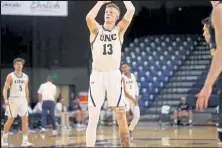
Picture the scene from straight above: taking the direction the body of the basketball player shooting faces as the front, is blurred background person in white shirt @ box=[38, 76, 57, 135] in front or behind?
behind

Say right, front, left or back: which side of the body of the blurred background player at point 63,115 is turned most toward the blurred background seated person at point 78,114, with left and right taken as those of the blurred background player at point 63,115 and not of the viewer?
left

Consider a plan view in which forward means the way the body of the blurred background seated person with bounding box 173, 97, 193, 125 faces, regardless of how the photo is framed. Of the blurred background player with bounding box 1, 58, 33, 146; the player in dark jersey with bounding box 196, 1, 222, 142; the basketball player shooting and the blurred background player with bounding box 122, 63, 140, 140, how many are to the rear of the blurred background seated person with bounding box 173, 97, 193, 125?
0

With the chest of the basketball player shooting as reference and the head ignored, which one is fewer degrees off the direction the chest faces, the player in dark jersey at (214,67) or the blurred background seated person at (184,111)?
the player in dark jersey

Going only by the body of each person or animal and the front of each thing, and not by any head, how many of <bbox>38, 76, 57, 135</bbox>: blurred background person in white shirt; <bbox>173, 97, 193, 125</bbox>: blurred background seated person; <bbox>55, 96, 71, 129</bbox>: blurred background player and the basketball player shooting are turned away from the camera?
1

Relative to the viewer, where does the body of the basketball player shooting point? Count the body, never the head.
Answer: toward the camera

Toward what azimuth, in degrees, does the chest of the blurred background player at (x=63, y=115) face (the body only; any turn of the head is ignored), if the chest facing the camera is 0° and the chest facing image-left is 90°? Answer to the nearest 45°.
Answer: approximately 315°

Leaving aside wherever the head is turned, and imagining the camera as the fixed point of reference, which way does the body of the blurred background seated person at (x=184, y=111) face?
toward the camera

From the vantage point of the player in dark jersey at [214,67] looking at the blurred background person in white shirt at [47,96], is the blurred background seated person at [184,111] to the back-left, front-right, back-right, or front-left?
front-right
